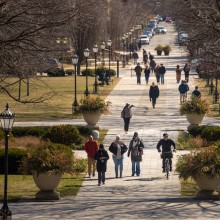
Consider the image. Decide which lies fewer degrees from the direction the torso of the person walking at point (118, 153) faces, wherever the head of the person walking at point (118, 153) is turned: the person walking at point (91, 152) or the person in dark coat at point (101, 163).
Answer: the person in dark coat

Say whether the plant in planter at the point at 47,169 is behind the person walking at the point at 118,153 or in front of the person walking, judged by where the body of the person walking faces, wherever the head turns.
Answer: in front

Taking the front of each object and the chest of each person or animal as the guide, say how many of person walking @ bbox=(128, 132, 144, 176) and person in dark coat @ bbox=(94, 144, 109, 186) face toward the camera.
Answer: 2

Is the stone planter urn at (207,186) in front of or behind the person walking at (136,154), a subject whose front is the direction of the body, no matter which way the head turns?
in front

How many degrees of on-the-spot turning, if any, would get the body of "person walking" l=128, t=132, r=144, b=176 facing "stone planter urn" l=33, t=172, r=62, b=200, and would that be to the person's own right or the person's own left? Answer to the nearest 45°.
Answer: approximately 45° to the person's own right

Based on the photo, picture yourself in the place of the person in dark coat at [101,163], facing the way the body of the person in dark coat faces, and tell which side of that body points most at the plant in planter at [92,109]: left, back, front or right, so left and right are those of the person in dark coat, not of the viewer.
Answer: back

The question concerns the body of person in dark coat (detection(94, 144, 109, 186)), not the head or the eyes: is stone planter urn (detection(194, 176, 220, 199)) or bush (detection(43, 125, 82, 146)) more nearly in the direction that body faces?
the stone planter urn

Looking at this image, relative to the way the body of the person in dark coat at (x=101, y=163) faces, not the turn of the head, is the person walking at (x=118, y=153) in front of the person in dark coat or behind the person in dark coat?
behind

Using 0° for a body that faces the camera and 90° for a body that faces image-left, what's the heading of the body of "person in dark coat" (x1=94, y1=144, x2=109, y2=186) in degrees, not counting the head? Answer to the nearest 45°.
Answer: approximately 0°
